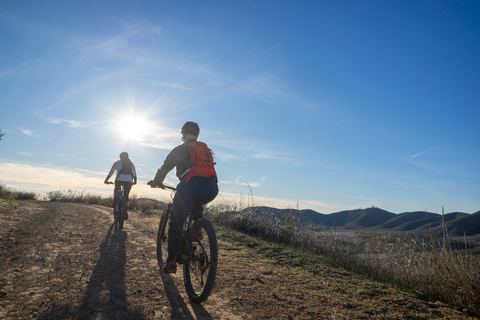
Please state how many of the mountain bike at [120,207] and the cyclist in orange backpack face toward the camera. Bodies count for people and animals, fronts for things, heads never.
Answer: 0

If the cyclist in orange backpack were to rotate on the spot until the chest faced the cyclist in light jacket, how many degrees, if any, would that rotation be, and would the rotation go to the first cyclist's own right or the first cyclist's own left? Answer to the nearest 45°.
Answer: approximately 45° to the first cyclist's own right

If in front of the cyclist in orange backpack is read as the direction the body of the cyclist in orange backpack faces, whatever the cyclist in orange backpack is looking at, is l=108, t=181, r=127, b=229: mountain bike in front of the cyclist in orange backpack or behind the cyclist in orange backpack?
in front

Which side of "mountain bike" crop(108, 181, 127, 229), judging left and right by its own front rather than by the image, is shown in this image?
back

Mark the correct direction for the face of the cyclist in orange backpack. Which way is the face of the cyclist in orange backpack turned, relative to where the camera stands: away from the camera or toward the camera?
away from the camera

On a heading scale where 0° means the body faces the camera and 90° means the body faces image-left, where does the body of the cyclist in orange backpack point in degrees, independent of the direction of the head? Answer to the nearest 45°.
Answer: approximately 135°

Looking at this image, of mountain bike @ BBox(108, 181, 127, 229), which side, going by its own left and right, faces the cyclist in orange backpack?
back
